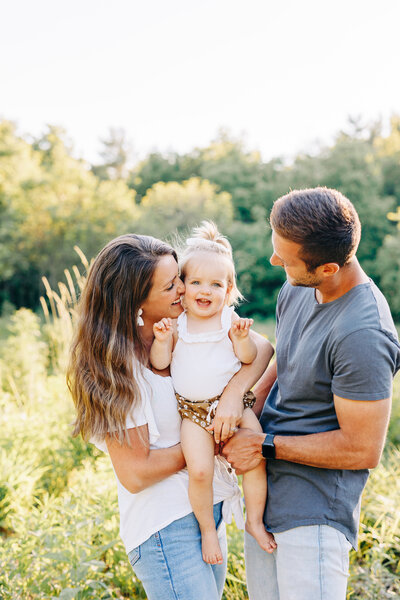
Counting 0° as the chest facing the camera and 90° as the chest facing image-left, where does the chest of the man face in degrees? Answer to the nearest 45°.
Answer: approximately 45°

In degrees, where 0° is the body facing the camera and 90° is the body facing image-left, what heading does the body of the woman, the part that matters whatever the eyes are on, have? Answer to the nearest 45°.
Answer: approximately 270°

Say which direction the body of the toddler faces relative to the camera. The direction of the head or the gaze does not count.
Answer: toward the camera
